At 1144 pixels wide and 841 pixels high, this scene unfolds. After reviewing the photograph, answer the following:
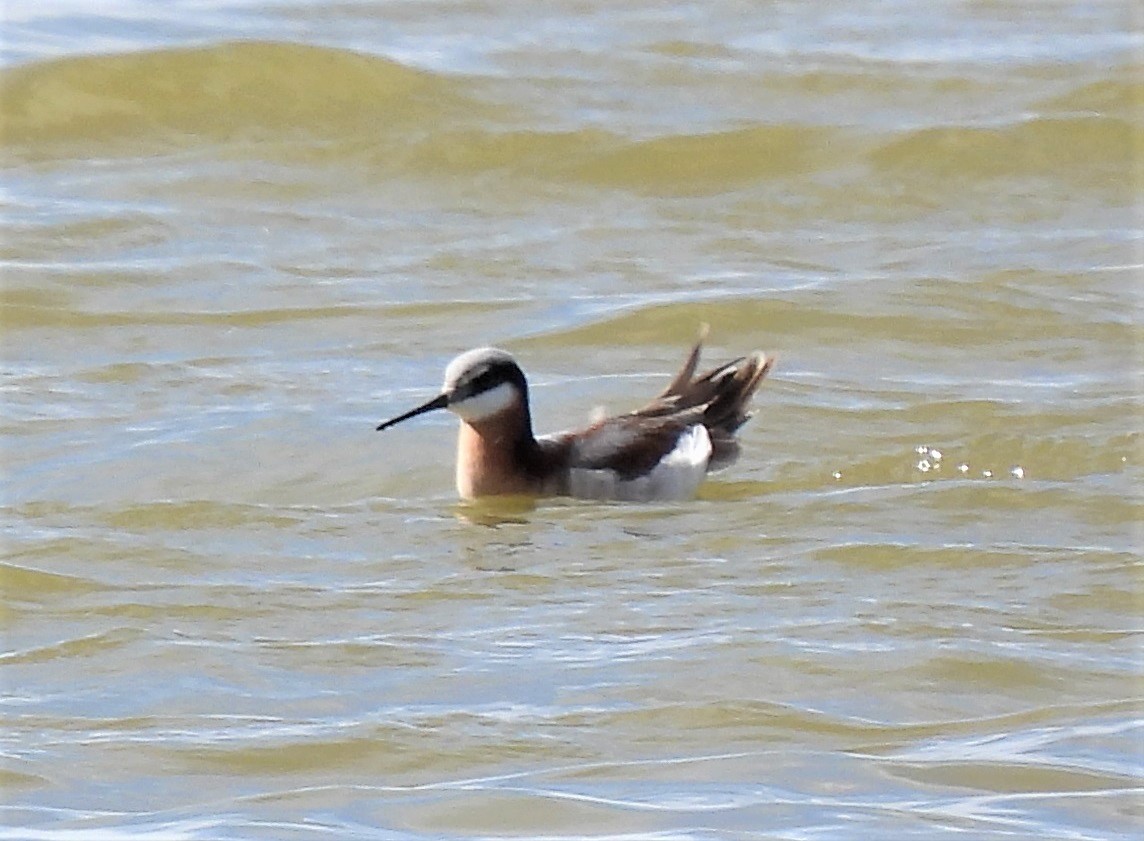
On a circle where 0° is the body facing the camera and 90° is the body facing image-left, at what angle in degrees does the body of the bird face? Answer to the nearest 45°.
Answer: approximately 90°
